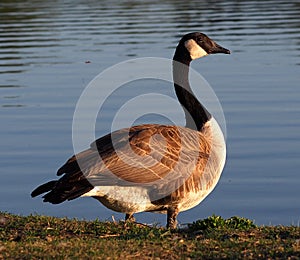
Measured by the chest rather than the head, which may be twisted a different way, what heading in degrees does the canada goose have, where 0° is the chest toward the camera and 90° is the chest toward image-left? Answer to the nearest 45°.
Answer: approximately 270°
